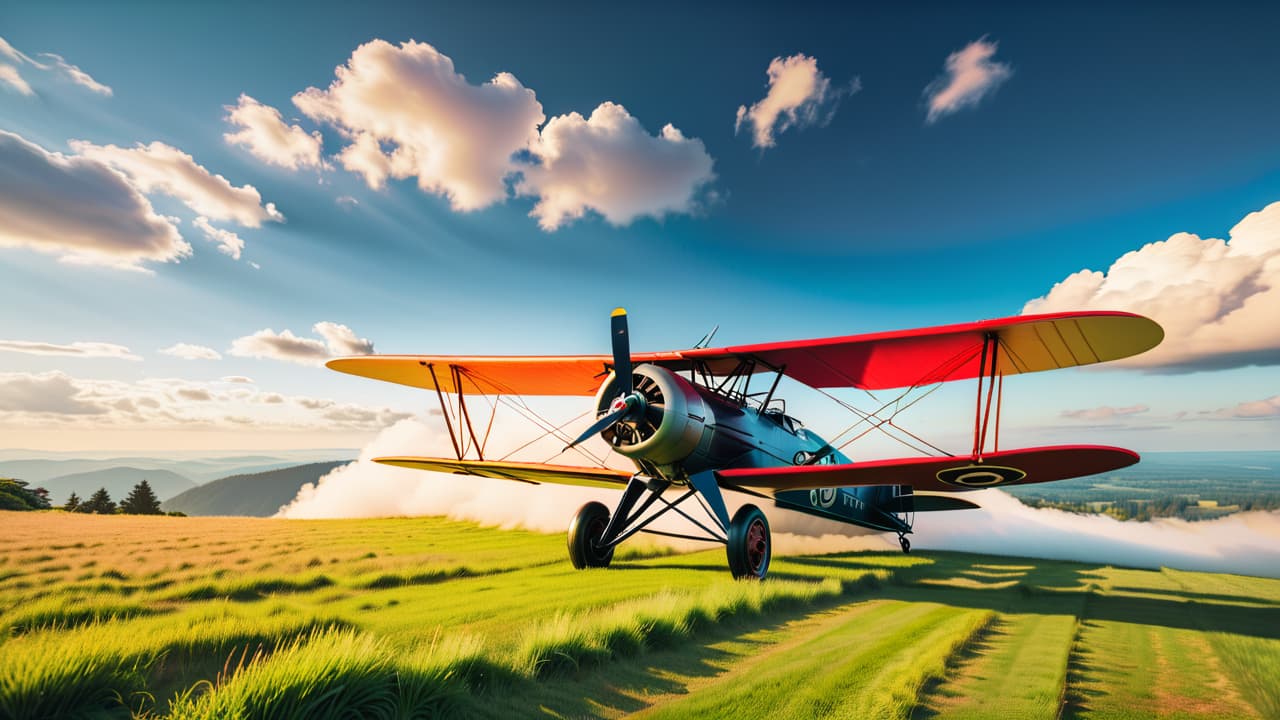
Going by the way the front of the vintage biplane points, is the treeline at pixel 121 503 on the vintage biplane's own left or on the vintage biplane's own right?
on the vintage biplane's own right

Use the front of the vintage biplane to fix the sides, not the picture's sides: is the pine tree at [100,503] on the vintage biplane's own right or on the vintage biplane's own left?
on the vintage biplane's own right

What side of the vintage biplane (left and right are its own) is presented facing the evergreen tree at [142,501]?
right

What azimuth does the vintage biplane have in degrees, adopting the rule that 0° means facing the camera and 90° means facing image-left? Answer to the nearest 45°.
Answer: approximately 45°
